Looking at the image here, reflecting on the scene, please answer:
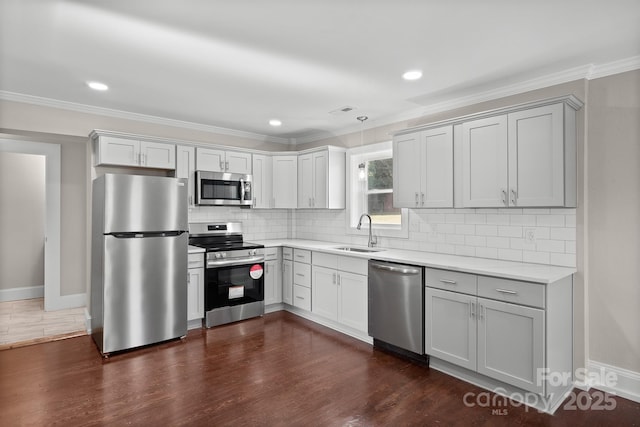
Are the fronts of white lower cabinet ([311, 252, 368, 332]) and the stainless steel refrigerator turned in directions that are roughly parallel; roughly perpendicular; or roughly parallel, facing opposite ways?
roughly perpendicular

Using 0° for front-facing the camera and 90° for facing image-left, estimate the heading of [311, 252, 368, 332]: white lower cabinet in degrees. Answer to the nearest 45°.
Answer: approximately 45°

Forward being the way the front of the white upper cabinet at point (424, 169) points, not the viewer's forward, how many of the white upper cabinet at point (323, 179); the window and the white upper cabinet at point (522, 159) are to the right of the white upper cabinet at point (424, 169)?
2

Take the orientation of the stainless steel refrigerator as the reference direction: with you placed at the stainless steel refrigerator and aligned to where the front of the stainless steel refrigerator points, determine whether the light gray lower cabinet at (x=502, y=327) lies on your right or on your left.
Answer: on your left

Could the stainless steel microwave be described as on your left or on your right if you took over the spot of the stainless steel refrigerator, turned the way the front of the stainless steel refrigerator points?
on your left

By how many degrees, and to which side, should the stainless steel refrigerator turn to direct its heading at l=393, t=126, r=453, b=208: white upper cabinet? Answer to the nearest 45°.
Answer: approximately 45° to its left

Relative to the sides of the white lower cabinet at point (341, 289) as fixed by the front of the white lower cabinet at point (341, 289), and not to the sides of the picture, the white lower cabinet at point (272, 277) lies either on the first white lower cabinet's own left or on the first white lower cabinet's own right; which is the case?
on the first white lower cabinet's own right

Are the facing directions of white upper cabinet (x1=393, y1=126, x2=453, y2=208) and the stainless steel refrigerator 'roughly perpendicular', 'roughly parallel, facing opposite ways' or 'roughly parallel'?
roughly perpendicular

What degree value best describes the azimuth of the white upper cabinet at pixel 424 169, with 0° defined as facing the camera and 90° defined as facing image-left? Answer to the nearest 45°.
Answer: approximately 45°

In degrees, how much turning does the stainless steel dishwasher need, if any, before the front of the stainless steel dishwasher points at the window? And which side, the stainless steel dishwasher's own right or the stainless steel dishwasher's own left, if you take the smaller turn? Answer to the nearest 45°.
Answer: approximately 135° to the stainless steel dishwasher's own right

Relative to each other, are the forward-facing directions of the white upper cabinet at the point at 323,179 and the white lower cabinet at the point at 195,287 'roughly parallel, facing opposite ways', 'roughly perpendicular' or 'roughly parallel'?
roughly perpendicular

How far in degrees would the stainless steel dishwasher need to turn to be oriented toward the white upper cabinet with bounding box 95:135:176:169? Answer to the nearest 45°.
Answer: approximately 45° to its right

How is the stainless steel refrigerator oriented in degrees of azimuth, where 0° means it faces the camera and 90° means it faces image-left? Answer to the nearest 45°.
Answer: approximately 0°
